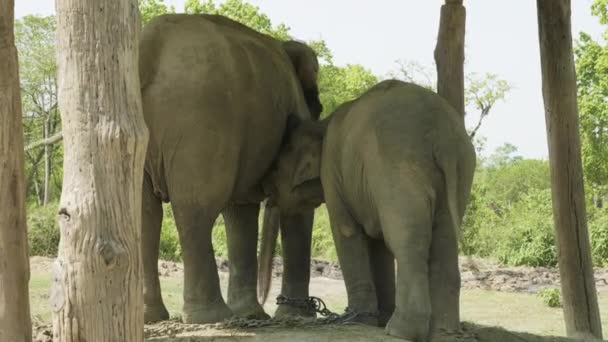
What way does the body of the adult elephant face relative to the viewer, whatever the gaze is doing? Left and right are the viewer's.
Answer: facing away from the viewer and to the right of the viewer

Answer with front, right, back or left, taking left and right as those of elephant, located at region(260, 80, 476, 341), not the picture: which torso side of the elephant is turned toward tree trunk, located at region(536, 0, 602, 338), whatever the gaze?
right

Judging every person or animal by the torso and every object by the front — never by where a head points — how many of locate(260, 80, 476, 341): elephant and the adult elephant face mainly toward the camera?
0

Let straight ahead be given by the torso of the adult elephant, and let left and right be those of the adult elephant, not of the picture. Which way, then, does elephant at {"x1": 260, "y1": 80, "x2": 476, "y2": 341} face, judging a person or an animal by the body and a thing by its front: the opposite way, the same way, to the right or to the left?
to the left

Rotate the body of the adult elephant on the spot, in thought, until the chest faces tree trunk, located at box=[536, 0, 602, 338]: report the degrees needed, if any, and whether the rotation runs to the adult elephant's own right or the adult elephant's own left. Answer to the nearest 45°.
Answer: approximately 45° to the adult elephant's own right

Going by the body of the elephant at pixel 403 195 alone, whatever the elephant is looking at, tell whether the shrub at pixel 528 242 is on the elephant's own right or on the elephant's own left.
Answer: on the elephant's own right

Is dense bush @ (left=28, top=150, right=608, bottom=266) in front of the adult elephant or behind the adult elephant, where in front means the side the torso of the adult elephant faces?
in front

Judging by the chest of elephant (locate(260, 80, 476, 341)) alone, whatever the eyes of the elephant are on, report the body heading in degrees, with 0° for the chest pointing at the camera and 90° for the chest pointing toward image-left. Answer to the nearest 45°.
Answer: approximately 135°

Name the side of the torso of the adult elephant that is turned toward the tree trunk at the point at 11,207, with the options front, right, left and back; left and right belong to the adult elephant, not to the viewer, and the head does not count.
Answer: back

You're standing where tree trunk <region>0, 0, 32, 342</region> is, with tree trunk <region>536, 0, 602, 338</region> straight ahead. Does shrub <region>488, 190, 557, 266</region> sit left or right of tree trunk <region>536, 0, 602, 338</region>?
left

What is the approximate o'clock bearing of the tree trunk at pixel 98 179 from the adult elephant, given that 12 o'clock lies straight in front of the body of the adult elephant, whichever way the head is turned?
The tree trunk is roughly at 5 o'clock from the adult elephant.
